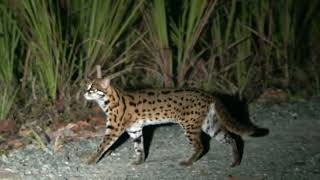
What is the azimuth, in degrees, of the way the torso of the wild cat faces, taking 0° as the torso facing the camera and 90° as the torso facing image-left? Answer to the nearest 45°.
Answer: approximately 90°
